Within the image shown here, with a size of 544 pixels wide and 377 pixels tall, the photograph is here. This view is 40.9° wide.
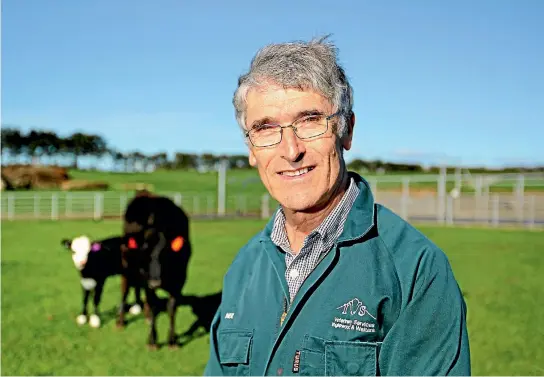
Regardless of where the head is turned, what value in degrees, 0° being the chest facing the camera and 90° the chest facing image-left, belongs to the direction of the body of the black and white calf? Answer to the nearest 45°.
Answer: approximately 45°

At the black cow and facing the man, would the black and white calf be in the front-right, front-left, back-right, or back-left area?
back-right

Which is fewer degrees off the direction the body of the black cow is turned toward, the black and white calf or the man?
the man

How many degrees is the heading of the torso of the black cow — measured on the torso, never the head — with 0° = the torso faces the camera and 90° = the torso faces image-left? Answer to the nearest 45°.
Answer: approximately 0°

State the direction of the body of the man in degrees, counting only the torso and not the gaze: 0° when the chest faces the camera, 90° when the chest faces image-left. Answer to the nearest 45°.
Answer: approximately 45°

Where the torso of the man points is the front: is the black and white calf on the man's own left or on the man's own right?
on the man's own right

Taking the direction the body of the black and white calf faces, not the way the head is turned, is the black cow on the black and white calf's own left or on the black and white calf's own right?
on the black and white calf's own left

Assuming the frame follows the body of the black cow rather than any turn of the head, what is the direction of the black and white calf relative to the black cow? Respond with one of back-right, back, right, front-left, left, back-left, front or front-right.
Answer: back-right
